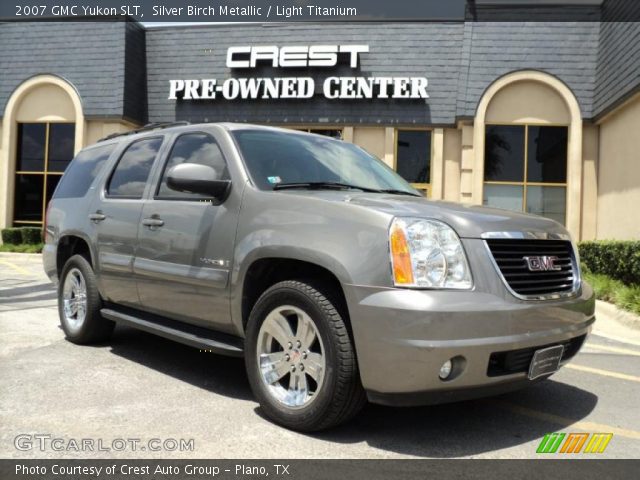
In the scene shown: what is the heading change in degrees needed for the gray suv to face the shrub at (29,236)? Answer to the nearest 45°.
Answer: approximately 180°

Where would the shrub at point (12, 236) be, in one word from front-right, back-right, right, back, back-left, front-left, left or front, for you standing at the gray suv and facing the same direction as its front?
back

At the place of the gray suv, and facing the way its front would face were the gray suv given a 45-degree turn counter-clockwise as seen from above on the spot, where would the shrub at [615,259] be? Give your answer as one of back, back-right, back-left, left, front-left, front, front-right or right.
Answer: front-left

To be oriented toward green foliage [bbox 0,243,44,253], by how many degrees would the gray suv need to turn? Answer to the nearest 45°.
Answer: approximately 180°

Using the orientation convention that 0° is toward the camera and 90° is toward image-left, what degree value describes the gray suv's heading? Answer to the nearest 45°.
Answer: approximately 315°
